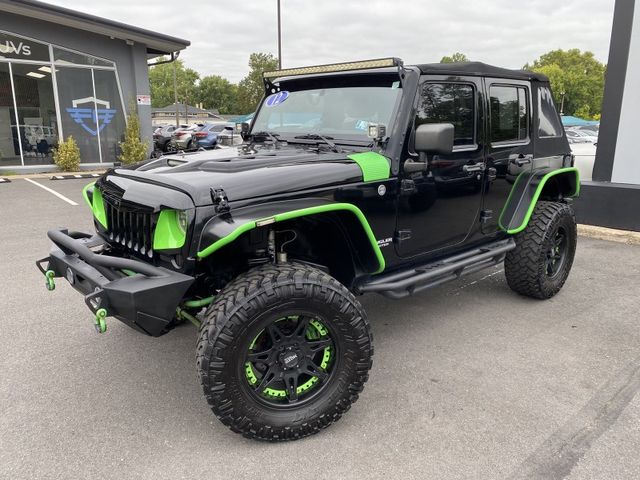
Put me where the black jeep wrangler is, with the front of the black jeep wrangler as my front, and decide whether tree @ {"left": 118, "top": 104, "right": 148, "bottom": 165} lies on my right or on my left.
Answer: on my right

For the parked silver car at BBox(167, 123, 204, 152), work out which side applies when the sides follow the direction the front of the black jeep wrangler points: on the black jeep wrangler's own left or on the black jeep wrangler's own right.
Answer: on the black jeep wrangler's own right

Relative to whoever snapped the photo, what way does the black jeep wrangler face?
facing the viewer and to the left of the viewer

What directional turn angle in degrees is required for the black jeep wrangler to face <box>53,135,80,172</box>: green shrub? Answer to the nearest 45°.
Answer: approximately 90° to its right
